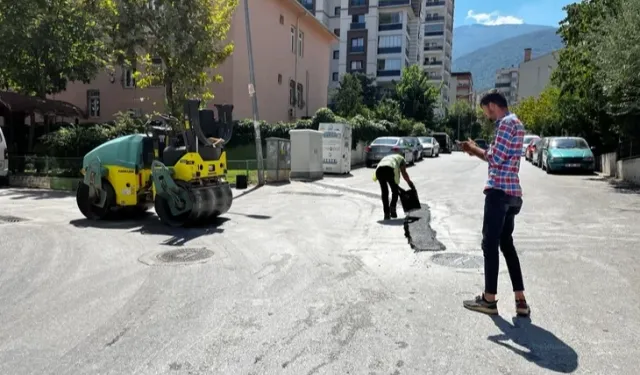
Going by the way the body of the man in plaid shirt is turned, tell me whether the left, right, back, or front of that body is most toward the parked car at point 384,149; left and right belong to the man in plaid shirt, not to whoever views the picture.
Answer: right

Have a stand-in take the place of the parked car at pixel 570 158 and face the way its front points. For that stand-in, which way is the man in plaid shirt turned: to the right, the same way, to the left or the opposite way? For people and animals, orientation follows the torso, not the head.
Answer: to the right

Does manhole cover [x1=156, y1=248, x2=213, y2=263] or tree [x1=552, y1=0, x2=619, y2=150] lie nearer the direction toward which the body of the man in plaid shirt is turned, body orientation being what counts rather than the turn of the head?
the manhole cover

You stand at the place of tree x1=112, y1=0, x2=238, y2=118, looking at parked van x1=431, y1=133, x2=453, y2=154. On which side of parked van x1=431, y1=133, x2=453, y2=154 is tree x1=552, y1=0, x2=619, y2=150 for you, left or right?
right

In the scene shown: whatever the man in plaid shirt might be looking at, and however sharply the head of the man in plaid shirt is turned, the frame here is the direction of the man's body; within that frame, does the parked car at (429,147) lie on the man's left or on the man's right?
on the man's right

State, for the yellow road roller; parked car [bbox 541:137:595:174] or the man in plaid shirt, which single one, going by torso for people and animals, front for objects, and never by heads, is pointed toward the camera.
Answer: the parked car

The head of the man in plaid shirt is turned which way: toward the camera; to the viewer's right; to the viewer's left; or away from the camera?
to the viewer's left

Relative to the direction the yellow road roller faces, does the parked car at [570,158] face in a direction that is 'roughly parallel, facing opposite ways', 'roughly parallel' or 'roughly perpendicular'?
roughly perpendicular

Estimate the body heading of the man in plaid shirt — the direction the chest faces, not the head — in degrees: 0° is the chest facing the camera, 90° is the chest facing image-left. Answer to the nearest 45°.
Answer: approximately 90°

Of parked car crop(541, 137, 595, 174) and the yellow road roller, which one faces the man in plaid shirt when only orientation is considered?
the parked car

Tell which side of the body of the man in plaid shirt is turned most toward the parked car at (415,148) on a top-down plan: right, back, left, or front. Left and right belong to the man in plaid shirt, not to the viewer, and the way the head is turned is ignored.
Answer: right

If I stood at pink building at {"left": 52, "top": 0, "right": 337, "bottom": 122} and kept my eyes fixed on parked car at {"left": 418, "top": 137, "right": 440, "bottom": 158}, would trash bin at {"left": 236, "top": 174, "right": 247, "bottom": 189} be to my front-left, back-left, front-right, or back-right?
back-right

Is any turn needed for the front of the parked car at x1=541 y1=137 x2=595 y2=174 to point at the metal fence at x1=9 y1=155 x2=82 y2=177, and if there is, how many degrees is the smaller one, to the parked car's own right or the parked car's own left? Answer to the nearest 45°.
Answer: approximately 45° to the parked car's own right

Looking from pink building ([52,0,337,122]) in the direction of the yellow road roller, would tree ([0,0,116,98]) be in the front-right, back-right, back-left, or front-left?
front-right

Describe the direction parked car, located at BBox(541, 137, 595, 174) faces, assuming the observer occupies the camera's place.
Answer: facing the viewer

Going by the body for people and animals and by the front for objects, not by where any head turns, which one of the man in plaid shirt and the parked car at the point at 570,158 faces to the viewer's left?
the man in plaid shirt

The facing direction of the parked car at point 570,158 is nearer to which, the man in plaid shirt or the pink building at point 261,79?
the man in plaid shirt
